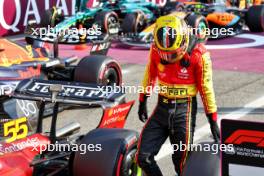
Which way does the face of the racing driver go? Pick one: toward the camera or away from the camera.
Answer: toward the camera

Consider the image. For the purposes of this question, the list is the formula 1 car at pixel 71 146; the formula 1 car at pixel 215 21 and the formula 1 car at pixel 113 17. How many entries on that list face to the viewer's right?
0

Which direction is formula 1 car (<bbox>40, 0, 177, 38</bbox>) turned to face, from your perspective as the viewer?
facing the viewer and to the left of the viewer

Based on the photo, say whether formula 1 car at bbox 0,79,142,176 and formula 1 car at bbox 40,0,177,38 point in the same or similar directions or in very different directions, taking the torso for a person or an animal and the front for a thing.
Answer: same or similar directions

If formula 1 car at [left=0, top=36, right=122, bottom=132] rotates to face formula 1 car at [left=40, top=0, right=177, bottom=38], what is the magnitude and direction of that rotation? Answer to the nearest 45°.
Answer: approximately 135° to its right

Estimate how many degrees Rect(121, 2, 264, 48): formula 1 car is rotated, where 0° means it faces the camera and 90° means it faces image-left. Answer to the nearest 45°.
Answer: approximately 45°

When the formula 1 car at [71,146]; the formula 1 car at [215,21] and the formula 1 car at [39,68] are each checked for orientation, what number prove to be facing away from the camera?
0

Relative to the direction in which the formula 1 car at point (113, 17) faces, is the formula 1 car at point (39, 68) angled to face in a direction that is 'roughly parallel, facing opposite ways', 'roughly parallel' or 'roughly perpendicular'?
roughly parallel

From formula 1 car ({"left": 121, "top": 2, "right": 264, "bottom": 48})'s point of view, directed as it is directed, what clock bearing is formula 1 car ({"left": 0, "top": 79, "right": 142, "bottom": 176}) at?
formula 1 car ({"left": 0, "top": 79, "right": 142, "bottom": 176}) is roughly at 11 o'clock from formula 1 car ({"left": 121, "top": 2, "right": 264, "bottom": 48}).

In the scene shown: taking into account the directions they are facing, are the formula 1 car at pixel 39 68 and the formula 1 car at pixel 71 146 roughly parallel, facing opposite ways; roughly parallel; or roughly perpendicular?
roughly parallel

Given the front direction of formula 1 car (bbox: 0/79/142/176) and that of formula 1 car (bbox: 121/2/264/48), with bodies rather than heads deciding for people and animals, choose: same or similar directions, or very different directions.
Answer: same or similar directions

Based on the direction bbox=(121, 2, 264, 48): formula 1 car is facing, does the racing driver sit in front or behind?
in front
